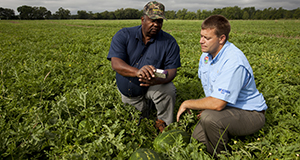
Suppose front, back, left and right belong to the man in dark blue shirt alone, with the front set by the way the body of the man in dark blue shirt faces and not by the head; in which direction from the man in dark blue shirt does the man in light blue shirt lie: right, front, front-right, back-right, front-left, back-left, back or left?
front-left

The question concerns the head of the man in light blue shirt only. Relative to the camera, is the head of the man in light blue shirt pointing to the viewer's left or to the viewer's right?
to the viewer's left

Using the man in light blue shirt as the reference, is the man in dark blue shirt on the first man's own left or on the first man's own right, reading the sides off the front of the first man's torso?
on the first man's own right

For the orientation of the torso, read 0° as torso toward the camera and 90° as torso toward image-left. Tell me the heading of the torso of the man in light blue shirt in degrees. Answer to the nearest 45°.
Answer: approximately 45°

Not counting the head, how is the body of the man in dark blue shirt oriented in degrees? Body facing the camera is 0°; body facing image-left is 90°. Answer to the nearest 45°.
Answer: approximately 0°

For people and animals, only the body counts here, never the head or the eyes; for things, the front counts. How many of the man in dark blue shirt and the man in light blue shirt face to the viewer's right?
0
